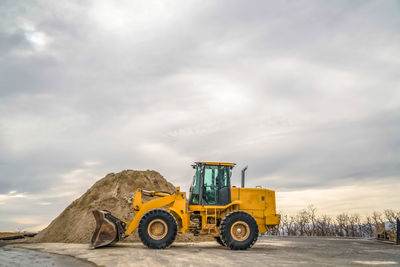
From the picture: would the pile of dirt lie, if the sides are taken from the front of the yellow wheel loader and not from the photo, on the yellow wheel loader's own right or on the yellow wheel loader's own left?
on the yellow wheel loader's own right

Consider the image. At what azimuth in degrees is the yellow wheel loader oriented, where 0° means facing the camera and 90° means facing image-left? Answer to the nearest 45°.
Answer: approximately 90°
